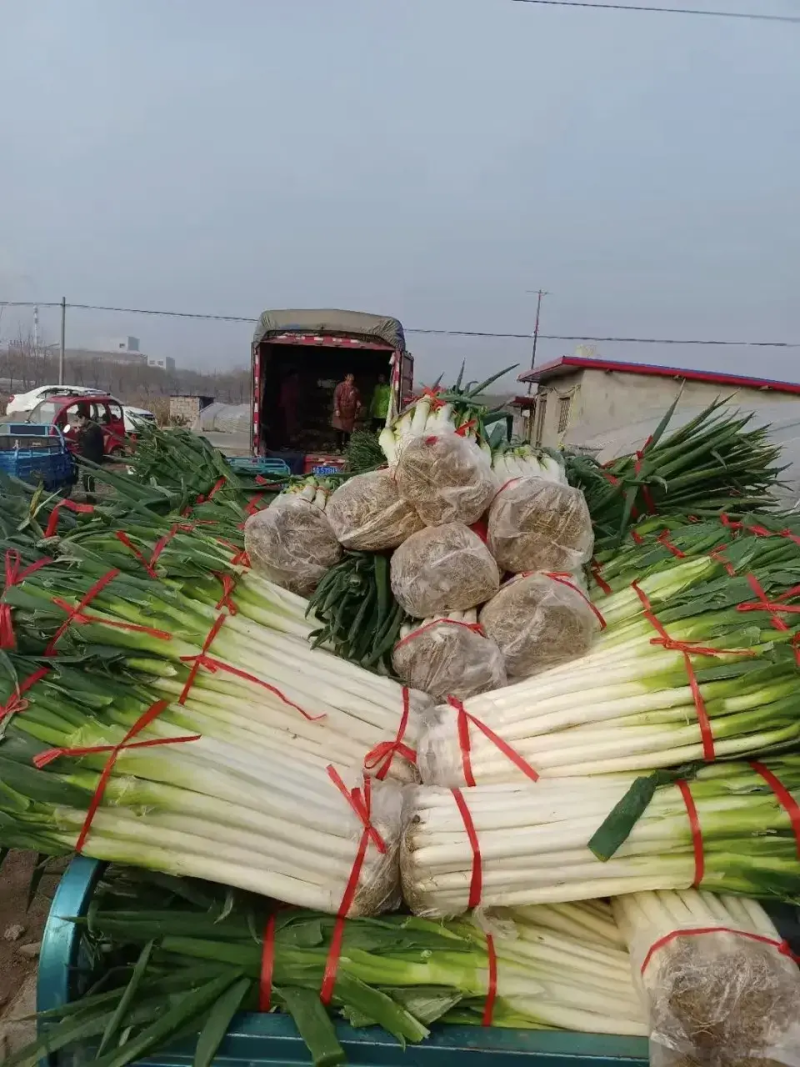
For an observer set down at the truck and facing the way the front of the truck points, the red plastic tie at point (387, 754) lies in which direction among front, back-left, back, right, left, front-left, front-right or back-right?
back

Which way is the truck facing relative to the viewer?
away from the camera

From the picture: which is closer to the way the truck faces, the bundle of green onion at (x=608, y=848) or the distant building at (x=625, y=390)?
the distant building

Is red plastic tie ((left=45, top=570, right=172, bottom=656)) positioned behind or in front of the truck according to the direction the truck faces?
behind

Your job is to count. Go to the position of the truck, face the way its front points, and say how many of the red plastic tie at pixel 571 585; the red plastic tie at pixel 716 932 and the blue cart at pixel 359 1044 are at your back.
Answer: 3

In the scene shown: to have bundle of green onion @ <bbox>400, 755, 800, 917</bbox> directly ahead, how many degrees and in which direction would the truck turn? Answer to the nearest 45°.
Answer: approximately 180°

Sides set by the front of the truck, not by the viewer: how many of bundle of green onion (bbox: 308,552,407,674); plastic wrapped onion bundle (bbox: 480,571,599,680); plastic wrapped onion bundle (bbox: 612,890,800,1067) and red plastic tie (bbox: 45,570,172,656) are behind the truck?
4

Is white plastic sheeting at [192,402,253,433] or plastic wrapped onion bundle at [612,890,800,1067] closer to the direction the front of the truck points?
the white plastic sheeting

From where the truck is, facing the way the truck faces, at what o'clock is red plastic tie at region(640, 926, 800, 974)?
The red plastic tie is roughly at 6 o'clock from the truck.

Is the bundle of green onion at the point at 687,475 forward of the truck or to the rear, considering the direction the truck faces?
to the rear

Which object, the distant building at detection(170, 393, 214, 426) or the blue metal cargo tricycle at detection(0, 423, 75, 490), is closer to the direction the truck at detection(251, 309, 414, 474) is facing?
the distant building

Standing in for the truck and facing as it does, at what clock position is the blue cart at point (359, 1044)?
The blue cart is roughly at 6 o'clock from the truck.

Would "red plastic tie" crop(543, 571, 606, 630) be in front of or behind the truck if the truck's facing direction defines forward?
behind

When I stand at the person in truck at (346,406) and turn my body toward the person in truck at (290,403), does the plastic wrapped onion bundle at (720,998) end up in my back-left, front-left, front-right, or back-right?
back-left

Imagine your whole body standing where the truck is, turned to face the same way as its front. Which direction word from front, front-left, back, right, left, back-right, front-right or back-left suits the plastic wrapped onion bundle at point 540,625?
back

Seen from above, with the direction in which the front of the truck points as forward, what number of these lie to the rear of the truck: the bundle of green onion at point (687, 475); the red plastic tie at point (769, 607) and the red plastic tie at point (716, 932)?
3

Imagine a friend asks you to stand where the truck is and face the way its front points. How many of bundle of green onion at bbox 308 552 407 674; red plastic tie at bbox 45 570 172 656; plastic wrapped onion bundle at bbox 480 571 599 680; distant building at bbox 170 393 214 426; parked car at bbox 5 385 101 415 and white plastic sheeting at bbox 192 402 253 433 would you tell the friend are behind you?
3
